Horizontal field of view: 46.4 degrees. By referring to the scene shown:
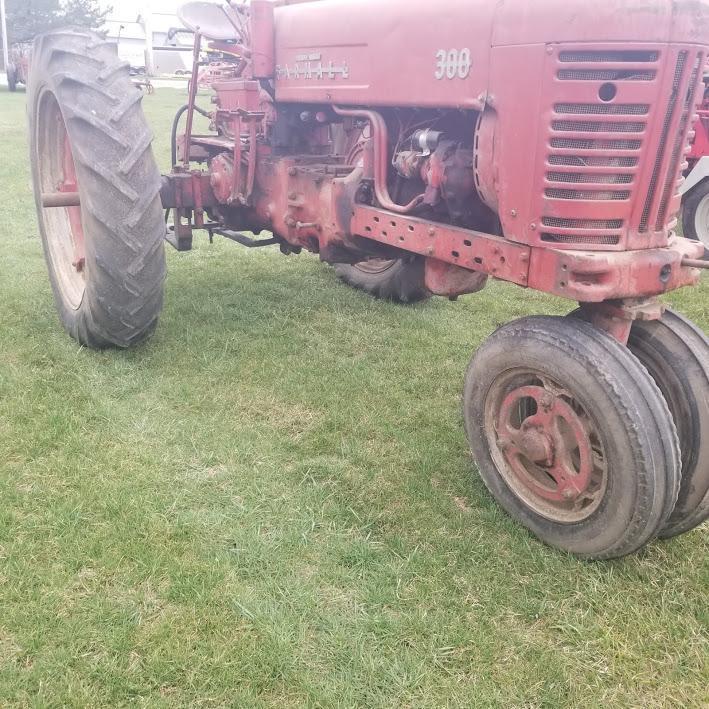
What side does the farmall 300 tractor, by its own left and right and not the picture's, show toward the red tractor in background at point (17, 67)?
back

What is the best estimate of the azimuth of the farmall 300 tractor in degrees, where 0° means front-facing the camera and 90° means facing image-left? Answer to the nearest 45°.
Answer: approximately 315°
